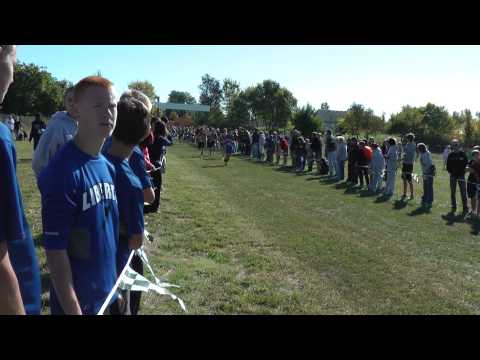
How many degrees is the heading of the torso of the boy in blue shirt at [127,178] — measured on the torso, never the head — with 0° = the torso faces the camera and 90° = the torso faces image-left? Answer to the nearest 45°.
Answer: approximately 225°

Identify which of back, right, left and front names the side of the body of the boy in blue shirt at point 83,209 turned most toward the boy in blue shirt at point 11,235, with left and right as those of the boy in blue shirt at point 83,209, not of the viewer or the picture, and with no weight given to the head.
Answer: right

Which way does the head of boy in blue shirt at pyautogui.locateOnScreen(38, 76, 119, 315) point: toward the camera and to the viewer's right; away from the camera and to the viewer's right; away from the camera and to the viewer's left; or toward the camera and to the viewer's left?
toward the camera and to the viewer's right

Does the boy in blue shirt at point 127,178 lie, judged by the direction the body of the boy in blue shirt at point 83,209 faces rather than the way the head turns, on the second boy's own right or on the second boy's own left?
on the second boy's own left

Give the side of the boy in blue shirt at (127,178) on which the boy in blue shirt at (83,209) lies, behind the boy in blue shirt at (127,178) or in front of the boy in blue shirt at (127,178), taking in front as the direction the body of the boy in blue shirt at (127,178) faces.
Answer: behind

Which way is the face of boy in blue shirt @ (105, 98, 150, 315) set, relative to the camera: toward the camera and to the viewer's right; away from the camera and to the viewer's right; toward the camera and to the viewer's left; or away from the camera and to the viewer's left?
away from the camera and to the viewer's right

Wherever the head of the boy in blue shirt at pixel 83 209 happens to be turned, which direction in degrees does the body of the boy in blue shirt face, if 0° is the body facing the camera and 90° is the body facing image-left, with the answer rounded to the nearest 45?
approximately 315°
